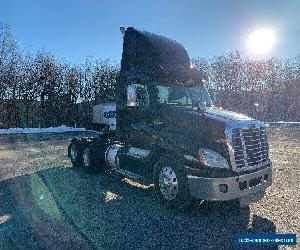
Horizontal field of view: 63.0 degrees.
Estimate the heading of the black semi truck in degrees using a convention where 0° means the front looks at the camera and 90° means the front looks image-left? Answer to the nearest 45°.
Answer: approximately 315°
